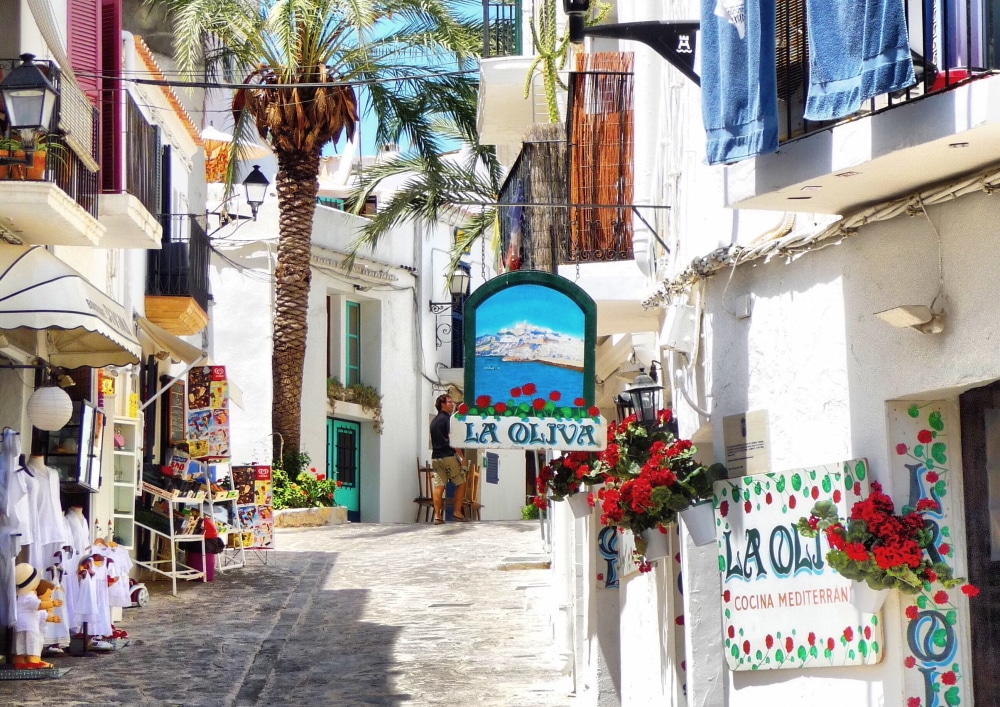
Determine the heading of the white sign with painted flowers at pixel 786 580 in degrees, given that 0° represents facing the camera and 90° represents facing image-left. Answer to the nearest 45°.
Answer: approximately 45°

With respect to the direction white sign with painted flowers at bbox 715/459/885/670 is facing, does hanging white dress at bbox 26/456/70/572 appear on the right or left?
on its right

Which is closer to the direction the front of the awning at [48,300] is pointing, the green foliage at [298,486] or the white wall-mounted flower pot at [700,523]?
the white wall-mounted flower pot

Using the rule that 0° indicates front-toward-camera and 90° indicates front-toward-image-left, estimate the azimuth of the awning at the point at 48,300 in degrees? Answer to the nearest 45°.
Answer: approximately 315°

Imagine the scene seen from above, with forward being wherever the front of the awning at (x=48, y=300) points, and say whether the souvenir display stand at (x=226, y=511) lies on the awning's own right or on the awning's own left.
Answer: on the awning's own left
